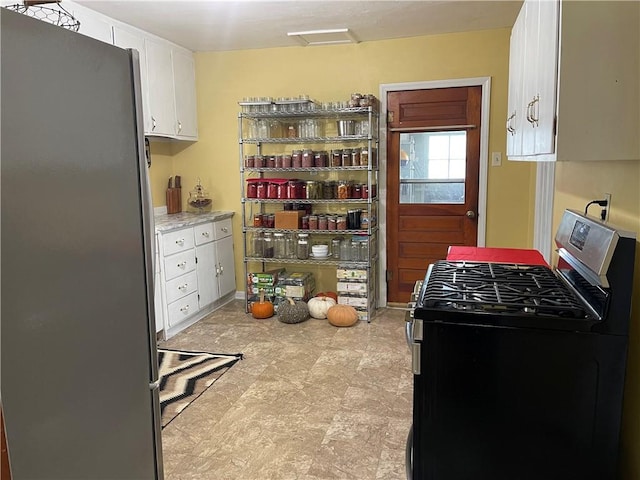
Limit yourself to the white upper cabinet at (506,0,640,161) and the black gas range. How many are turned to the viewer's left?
2

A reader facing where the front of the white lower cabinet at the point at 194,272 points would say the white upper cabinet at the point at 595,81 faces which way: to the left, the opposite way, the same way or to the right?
the opposite way

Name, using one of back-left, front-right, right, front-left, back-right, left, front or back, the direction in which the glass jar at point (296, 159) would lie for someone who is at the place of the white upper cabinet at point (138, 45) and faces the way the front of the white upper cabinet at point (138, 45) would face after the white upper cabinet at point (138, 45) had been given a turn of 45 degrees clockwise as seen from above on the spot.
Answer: left

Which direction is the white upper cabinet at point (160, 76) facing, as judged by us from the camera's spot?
facing the viewer and to the right of the viewer

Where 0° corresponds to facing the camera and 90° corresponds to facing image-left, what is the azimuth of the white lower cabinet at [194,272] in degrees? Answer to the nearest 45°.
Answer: approximately 315°

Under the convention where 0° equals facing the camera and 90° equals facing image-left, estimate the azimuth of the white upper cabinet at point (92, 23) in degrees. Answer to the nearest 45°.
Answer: approximately 315°

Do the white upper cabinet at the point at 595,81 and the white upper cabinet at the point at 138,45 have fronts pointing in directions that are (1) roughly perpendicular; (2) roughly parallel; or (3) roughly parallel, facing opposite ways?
roughly parallel, facing opposite ways

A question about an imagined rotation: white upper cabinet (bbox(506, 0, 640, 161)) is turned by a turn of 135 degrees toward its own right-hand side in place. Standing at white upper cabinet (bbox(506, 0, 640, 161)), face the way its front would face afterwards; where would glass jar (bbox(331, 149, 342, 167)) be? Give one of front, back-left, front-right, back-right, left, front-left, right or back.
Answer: left

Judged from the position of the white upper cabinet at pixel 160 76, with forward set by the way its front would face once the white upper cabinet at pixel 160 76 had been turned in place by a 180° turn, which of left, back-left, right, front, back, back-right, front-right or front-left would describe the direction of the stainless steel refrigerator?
back-left

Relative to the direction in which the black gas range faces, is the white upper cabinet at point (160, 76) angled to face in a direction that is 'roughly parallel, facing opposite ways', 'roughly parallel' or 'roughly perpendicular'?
roughly parallel, facing opposite ways

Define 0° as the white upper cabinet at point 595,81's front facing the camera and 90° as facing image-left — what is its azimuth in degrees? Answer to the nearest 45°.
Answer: approximately 90°

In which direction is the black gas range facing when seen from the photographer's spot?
facing to the left of the viewer

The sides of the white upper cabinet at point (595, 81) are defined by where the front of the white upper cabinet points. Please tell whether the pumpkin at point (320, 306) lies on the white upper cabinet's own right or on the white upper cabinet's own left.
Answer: on the white upper cabinet's own right

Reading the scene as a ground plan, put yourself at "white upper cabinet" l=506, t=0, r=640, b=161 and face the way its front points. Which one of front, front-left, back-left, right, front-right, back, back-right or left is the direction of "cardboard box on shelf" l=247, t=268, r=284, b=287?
front-right

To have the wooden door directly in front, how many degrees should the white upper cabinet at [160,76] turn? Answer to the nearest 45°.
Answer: approximately 45° to its left

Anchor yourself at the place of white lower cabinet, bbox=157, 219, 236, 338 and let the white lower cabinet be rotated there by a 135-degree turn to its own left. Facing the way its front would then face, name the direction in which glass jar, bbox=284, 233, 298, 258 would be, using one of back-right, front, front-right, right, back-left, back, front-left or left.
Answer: right

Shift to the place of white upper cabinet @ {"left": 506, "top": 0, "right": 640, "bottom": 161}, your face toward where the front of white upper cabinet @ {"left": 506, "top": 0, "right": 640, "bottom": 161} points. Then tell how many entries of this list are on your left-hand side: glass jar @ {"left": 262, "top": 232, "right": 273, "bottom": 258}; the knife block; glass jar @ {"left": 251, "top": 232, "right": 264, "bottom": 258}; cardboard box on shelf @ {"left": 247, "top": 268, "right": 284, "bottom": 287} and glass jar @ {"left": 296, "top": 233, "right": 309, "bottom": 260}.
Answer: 0

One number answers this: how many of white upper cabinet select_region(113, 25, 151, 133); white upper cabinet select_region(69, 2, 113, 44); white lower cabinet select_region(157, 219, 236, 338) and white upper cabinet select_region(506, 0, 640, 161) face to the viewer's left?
1

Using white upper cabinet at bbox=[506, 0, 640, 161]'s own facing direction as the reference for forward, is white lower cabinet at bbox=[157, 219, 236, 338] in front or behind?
in front

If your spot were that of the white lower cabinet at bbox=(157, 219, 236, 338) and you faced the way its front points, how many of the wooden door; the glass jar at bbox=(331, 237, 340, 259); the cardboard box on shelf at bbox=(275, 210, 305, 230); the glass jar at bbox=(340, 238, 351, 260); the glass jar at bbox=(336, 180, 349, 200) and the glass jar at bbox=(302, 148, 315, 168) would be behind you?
0

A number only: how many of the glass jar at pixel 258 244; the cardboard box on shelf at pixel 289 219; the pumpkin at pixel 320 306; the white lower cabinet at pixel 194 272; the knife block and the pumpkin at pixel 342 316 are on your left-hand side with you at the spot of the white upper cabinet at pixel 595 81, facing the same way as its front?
0

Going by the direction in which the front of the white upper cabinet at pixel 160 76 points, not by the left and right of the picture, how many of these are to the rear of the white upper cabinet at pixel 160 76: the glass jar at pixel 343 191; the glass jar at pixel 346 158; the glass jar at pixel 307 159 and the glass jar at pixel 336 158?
0
